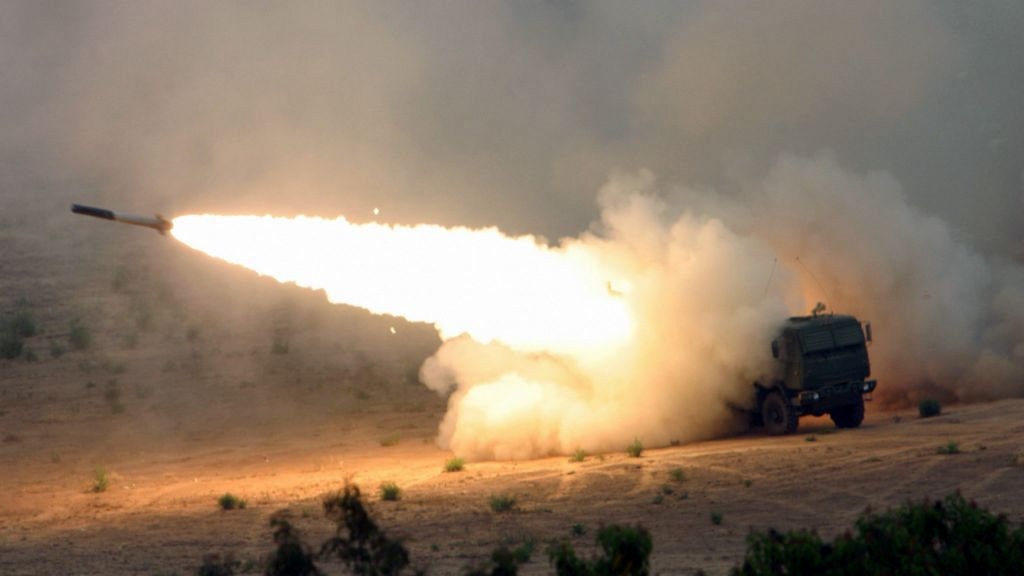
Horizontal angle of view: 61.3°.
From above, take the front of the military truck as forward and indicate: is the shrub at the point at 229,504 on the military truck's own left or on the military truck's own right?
on the military truck's own right

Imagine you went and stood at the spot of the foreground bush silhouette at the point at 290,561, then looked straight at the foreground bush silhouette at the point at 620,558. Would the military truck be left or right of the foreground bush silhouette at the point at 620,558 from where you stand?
left

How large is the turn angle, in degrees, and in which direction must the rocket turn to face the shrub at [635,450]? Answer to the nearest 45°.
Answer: approximately 180°

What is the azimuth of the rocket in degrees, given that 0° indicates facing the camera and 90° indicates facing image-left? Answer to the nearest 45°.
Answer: approximately 90°

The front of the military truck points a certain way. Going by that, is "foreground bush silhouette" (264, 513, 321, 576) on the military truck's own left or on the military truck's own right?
on the military truck's own right

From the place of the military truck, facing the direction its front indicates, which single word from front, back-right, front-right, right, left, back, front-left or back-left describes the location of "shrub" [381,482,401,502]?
right

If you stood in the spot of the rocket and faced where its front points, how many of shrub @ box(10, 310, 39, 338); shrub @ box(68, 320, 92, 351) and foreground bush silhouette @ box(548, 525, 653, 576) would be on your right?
2

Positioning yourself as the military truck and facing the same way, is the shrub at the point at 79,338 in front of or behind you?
behind

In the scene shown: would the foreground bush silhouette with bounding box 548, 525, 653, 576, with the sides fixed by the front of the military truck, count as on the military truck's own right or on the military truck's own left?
on the military truck's own right

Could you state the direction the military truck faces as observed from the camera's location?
facing the viewer and to the right of the viewer

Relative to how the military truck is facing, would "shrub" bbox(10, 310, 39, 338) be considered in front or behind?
behind

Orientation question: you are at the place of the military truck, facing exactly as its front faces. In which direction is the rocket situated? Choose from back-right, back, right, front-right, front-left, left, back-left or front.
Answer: right

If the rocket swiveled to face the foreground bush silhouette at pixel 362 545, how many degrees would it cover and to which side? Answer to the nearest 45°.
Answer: approximately 90° to its left

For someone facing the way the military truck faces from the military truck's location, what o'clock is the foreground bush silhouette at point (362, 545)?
The foreground bush silhouette is roughly at 2 o'clock from the military truck.

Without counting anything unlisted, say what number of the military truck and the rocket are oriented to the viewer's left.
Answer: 1
